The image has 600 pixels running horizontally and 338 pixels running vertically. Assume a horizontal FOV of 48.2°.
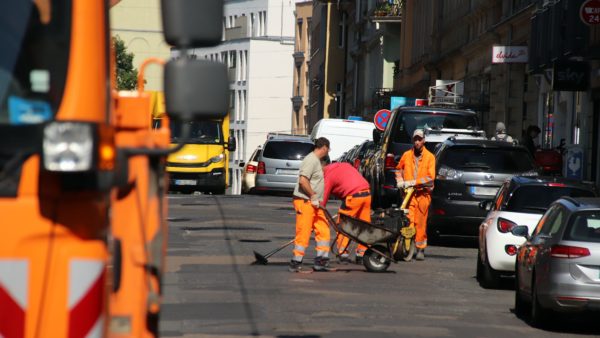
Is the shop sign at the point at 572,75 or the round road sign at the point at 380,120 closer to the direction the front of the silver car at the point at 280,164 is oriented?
the round road sign

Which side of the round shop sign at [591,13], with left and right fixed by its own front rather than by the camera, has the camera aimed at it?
front

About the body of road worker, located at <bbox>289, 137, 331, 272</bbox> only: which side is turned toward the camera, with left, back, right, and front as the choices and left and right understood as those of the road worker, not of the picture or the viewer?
right

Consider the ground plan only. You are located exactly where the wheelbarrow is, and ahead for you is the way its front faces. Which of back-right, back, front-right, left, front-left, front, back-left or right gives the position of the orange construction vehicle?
right

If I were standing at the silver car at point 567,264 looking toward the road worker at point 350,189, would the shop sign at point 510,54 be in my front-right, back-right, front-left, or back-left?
front-right

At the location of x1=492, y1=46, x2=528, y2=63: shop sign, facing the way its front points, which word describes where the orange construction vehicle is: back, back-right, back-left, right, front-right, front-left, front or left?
front

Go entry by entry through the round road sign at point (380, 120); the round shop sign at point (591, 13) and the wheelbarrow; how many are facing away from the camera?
0

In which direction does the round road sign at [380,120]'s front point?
toward the camera

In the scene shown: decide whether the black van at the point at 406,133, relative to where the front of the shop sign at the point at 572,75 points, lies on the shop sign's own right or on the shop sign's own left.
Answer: on the shop sign's own right

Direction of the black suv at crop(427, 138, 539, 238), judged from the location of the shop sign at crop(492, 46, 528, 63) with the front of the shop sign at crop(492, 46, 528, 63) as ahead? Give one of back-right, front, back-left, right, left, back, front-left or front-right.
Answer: front

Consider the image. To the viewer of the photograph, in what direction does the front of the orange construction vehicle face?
facing the viewer

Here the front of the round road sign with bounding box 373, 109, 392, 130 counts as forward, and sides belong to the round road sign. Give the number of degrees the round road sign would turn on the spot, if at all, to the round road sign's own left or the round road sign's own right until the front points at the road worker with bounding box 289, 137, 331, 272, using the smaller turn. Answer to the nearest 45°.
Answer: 0° — it already faces them

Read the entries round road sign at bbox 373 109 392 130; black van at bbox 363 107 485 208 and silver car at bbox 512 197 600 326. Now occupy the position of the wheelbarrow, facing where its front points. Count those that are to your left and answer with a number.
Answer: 2

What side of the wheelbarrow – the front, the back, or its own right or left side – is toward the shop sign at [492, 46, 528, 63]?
left
